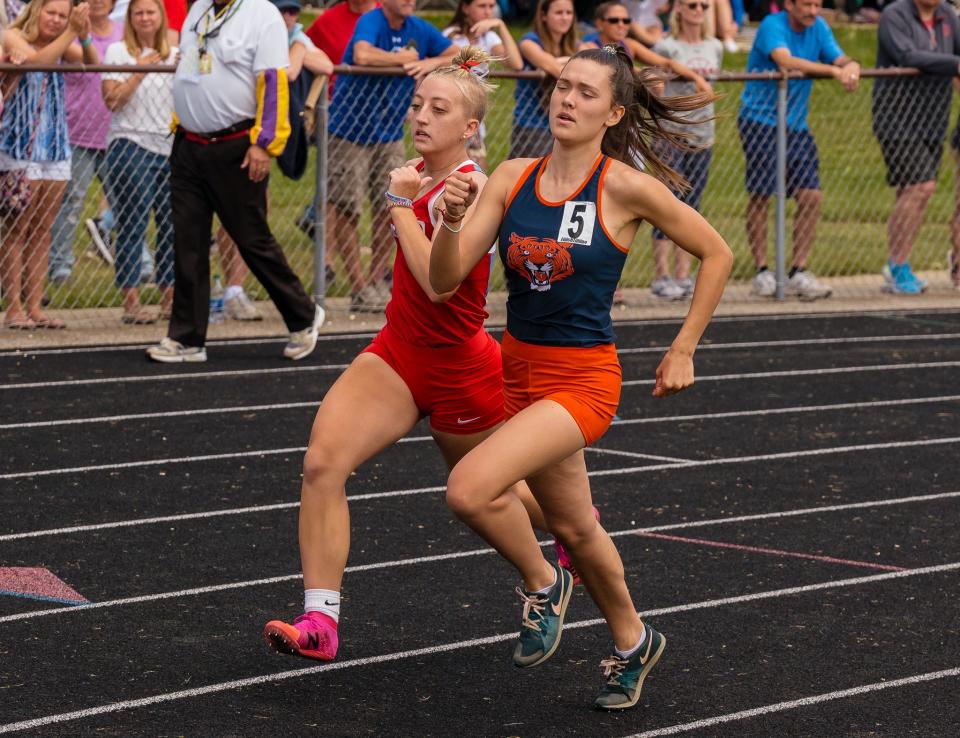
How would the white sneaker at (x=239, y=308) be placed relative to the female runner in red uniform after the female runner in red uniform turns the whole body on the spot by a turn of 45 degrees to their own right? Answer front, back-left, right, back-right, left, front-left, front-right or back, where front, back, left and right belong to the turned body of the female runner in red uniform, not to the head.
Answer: right

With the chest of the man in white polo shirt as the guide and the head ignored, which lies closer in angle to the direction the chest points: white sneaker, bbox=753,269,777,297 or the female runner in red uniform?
the female runner in red uniform

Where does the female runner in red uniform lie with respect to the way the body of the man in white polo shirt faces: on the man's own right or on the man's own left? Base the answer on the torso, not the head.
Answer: on the man's own left

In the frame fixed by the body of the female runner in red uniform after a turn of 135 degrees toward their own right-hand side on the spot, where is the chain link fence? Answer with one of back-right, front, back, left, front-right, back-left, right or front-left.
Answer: front

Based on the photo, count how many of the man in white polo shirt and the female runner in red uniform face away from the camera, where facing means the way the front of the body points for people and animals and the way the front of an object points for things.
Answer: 0

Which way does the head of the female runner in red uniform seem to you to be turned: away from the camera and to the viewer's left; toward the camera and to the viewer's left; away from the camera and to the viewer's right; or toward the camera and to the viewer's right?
toward the camera and to the viewer's left

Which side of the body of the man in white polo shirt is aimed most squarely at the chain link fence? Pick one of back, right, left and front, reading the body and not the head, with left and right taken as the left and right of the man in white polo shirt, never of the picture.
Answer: back

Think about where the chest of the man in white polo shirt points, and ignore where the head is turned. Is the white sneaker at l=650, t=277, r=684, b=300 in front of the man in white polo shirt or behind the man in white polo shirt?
behind

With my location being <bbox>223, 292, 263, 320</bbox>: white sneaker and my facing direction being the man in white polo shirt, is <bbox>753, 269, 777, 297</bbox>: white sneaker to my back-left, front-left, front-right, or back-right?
back-left

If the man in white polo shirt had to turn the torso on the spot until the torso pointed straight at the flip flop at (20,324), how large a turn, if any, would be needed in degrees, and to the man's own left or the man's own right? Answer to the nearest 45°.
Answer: approximately 90° to the man's own right

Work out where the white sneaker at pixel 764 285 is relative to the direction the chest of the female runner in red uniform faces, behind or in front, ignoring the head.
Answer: behind

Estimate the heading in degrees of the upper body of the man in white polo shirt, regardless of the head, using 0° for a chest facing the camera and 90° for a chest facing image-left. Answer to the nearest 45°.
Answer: approximately 45°
